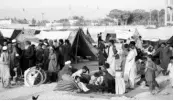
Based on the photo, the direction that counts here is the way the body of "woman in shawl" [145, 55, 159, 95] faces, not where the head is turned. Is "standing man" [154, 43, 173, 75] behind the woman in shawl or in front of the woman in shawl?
behind

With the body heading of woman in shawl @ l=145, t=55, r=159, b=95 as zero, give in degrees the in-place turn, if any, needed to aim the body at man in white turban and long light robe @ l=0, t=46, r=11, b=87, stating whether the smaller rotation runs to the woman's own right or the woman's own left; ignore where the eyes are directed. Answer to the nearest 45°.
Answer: approximately 45° to the woman's own right

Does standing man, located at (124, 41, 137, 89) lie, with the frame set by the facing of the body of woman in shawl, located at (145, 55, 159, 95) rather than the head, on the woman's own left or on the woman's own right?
on the woman's own right

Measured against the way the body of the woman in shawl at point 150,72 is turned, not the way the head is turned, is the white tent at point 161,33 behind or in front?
behind

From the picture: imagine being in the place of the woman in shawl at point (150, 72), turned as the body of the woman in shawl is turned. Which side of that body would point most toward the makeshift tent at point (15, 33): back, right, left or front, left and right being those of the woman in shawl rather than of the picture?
right

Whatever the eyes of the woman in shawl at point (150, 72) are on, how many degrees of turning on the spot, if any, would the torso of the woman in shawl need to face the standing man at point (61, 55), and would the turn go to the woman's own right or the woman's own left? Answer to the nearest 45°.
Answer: approximately 90° to the woman's own right

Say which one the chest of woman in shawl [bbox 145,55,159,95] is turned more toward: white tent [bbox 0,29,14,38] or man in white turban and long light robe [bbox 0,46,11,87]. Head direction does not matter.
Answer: the man in white turban and long light robe

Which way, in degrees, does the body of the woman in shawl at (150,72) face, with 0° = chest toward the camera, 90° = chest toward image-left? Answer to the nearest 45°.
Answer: approximately 45°

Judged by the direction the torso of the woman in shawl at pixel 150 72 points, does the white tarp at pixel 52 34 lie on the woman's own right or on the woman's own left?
on the woman's own right

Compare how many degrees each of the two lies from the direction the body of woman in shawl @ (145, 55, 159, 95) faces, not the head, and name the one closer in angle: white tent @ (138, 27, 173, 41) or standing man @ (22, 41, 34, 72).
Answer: the standing man
